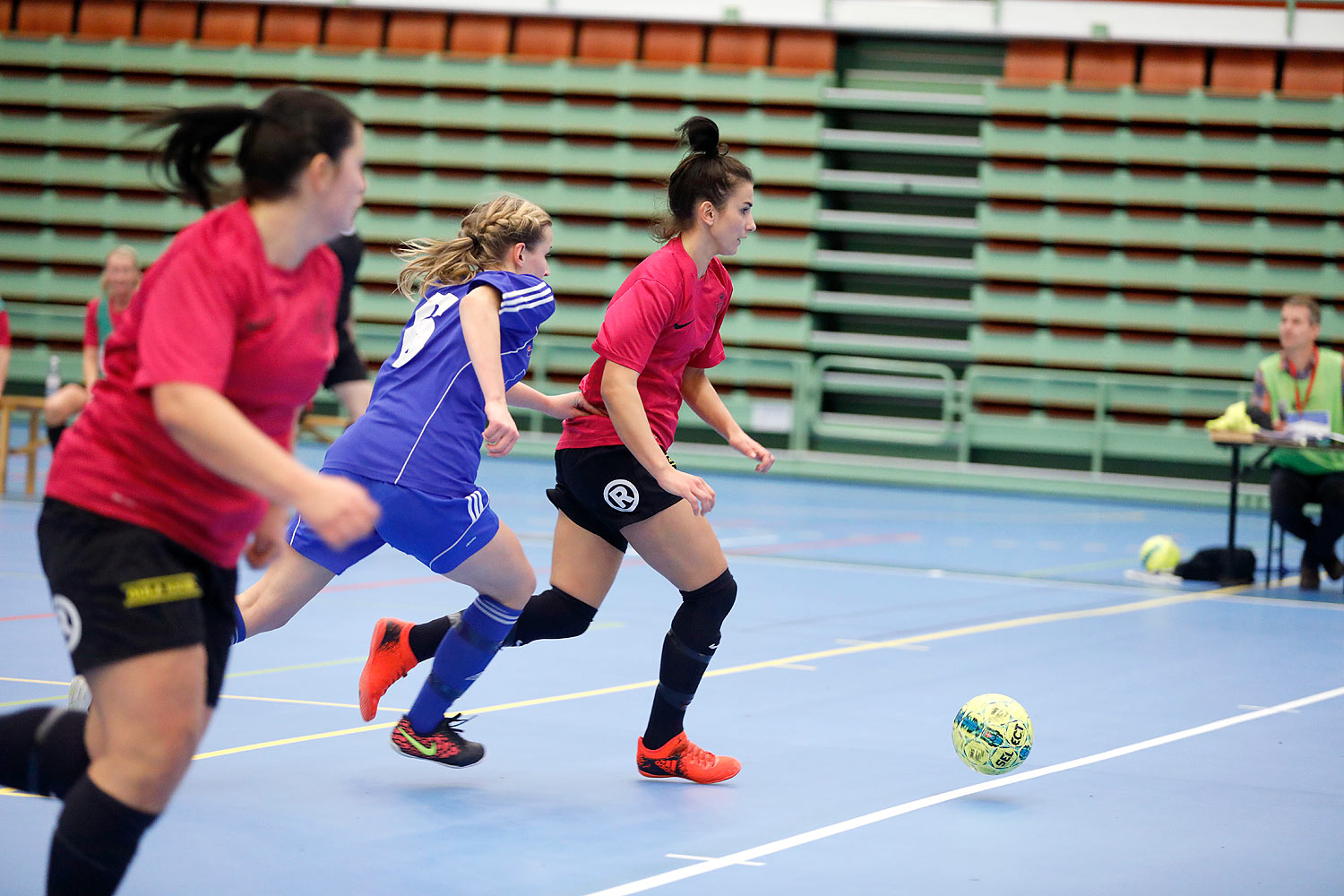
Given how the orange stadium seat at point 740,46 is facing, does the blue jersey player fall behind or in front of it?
in front

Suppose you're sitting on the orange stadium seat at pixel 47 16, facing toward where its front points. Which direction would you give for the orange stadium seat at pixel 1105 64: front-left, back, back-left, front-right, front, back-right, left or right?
front-left

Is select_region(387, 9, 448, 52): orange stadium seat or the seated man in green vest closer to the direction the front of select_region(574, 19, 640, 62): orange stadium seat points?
the seated man in green vest

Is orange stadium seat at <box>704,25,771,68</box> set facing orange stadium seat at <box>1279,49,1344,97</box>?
no

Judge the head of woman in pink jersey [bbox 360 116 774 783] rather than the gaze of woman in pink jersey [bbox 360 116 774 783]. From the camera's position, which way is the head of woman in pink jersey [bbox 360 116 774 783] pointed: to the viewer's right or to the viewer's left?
to the viewer's right

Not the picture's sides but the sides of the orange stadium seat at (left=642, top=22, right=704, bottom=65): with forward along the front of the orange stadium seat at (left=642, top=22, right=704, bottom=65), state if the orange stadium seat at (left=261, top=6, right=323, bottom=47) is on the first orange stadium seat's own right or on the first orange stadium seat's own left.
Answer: on the first orange stadium seat's own right

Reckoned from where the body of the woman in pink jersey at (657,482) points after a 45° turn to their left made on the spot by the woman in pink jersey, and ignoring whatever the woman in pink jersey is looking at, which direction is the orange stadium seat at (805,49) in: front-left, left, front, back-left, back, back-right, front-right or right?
front-left

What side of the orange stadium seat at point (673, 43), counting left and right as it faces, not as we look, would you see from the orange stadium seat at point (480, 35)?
right

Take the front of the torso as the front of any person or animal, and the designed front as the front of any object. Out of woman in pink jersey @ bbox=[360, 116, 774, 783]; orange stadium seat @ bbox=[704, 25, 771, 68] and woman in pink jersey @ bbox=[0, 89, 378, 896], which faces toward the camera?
the orange stadium seat

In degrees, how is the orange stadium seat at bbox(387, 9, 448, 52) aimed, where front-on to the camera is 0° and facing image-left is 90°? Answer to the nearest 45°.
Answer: approximately 0°

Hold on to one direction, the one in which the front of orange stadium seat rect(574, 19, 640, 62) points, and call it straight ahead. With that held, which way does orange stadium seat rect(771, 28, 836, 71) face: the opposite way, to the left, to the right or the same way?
the same way

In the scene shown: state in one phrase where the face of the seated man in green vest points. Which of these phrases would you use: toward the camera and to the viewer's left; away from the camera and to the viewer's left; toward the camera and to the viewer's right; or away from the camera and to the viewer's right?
toward the camera and to the viewer's left

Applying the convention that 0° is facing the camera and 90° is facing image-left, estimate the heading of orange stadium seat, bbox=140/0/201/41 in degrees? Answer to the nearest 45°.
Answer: approximately 0°

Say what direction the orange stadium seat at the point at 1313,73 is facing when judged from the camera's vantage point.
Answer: facing the viewer

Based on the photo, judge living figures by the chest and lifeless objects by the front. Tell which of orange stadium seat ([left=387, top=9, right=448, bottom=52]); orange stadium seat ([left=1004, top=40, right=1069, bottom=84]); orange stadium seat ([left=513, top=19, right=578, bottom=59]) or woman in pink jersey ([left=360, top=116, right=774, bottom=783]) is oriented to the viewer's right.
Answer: the woman in pink jersey

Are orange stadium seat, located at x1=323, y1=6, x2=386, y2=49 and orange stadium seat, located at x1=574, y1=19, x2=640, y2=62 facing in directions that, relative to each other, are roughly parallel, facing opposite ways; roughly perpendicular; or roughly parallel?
roughly parallel

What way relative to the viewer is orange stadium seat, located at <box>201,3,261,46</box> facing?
toward the camera

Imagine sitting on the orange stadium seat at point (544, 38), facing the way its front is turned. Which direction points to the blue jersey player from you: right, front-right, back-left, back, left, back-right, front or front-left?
front

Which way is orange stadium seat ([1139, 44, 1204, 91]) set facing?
toward the camera
